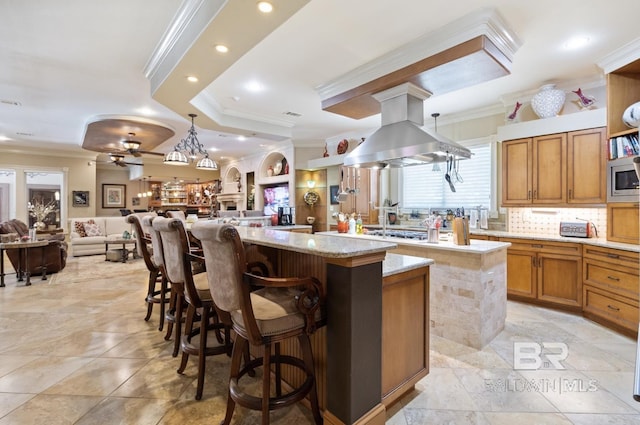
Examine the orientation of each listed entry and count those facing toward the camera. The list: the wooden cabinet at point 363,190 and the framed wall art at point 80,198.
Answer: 2

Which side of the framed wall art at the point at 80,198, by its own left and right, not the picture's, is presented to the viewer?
front

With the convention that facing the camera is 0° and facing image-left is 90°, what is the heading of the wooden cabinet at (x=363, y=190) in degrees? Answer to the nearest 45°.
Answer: approximately 0°

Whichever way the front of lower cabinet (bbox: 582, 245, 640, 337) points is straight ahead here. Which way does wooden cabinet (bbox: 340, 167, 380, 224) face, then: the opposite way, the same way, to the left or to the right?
to the left

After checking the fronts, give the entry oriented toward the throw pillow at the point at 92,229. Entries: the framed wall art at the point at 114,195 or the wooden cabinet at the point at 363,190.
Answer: the framed wall art

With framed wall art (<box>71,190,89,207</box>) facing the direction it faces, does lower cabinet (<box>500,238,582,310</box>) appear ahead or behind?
ahead

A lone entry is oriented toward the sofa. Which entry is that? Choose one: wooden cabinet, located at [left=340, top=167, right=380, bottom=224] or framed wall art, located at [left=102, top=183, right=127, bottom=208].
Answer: the framed wall art

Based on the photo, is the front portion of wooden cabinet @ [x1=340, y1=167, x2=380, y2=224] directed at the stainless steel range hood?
yes

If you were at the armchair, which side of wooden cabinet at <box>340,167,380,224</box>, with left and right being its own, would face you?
right

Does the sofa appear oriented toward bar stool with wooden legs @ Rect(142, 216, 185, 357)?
yes

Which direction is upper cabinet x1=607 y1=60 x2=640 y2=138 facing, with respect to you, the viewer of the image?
facing the viewer and to the left of the viewer

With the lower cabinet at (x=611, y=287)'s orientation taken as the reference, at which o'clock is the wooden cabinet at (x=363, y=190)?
The wooden cabinet is roughly at 2 o'clock from the lower cabinet.

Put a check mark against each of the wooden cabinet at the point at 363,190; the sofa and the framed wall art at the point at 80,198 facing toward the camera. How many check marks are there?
3

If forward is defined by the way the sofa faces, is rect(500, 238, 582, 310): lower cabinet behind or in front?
in front

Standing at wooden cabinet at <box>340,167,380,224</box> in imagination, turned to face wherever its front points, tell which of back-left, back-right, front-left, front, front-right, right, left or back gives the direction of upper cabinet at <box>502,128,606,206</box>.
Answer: front-left
